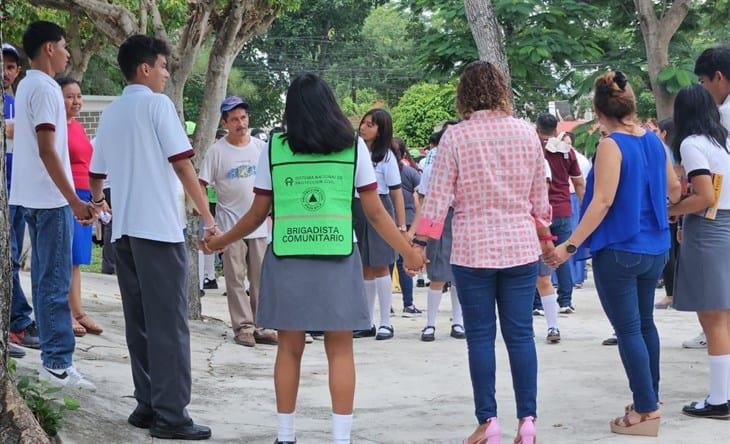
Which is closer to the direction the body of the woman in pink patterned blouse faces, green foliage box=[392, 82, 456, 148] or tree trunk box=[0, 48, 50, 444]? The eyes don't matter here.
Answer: the green foliage

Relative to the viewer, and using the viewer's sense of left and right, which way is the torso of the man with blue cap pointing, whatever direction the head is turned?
facing the viewer and to the right of the viewer

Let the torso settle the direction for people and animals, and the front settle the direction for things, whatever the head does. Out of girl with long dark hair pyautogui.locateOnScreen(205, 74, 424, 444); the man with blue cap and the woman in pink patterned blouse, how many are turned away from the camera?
2

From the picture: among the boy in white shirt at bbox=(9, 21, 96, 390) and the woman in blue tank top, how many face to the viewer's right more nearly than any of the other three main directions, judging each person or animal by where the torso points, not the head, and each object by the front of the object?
1

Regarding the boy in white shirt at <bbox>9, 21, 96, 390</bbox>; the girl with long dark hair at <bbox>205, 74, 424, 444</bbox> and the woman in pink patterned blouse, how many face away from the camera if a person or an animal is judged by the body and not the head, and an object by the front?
2

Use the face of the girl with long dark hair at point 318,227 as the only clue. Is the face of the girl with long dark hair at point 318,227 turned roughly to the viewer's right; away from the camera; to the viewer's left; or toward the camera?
away from the camera

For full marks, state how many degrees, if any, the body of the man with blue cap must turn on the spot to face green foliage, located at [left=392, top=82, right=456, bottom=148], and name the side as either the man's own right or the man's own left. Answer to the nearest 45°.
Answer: approximately 135° to the man's own left

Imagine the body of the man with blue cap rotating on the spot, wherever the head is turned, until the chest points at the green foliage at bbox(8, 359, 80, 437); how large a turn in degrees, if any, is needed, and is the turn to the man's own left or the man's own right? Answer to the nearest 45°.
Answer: approximately 45° to the man's own right

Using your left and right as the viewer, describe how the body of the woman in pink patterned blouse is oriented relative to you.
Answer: facing away from the viewer

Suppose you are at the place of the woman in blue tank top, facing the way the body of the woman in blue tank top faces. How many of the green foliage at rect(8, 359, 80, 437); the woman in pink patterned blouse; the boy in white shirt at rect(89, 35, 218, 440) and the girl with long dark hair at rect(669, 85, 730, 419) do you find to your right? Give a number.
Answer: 1

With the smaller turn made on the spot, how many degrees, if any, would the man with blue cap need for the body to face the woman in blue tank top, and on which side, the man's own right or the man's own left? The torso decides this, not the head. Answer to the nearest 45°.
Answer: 0° — they already face them

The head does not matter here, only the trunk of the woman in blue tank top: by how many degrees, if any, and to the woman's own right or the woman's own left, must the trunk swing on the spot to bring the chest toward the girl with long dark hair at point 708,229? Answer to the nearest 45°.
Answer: approximately 90° to the woman's own right

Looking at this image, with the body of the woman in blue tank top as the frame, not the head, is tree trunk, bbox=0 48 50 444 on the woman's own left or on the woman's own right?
on the woman's own left

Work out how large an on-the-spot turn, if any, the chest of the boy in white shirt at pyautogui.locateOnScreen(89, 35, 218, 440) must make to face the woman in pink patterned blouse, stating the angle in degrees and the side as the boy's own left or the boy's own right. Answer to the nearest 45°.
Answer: approximately 45° to the boy's own right

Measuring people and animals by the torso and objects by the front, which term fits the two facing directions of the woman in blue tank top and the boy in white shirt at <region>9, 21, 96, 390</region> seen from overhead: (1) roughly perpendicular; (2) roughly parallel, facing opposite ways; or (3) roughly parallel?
roughly perpendicular

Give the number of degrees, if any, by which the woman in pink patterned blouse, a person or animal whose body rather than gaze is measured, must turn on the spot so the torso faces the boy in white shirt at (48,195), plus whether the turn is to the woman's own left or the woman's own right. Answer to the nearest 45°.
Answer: approximately 90° to the woman's own left

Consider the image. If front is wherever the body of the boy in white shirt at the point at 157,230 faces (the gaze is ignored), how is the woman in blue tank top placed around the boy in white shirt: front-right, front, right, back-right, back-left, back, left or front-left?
front-right
